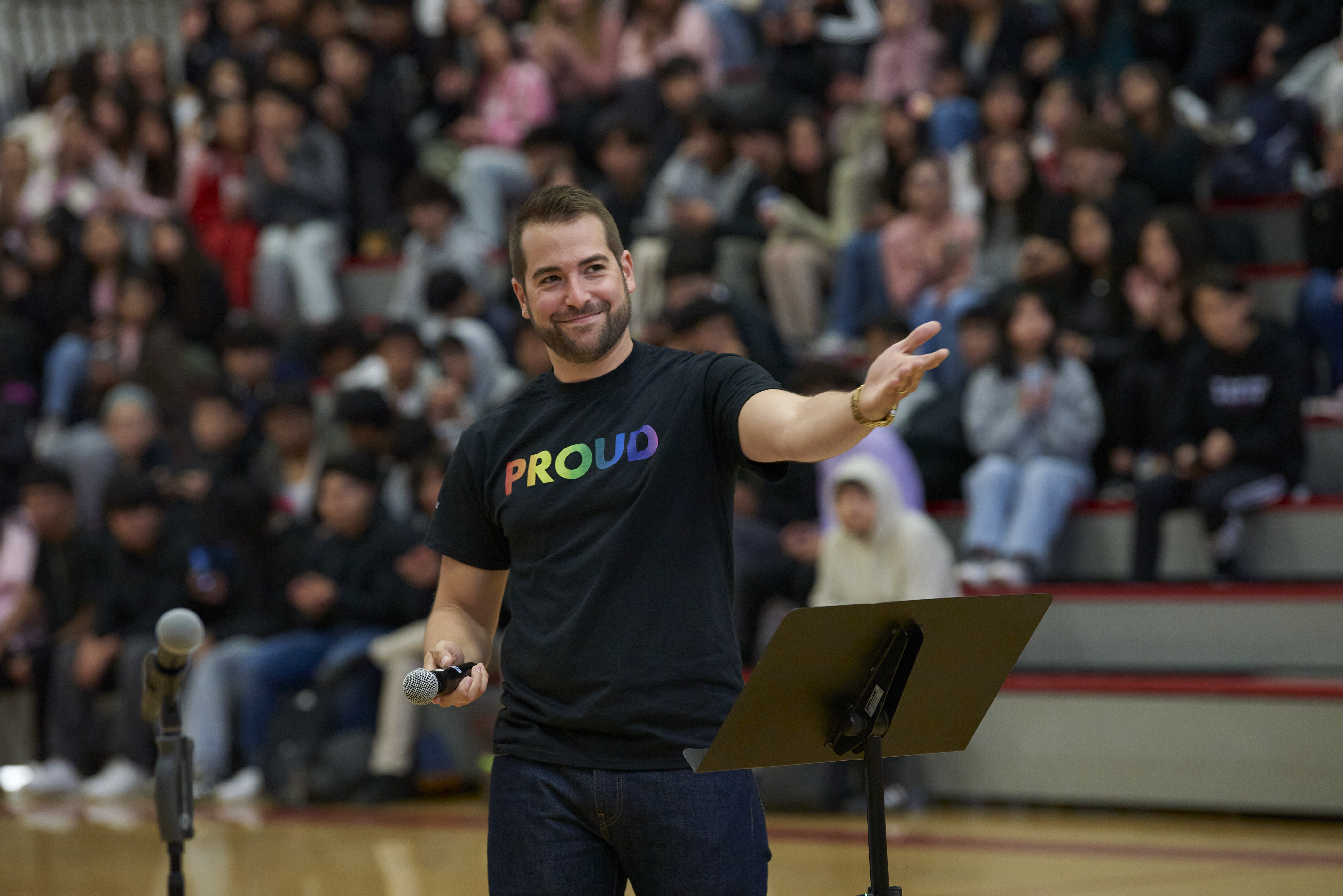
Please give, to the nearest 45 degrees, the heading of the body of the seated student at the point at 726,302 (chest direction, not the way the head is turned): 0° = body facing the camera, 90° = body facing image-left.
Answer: approximately 45°

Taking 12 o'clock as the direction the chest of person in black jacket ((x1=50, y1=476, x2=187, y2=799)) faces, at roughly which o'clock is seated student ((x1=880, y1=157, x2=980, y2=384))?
The seated student is roughly at 8 o'clock from the person in black jacket.

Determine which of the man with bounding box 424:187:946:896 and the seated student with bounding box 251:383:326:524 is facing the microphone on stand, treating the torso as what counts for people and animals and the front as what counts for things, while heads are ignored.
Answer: the seated student

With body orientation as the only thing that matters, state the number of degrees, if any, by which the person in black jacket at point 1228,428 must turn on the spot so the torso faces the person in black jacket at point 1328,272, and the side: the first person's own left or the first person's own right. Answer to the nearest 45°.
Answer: approximately 180°

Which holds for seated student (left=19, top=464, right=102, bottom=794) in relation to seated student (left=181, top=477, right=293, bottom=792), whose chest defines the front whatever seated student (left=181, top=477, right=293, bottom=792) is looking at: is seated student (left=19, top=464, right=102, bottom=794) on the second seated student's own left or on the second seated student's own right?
on the second seated student's own right

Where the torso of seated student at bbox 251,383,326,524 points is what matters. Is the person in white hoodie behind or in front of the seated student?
in front

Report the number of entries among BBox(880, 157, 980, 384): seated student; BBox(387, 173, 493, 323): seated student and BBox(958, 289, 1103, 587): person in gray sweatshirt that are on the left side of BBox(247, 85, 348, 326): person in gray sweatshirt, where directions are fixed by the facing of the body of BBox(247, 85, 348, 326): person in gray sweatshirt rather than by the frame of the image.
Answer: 3

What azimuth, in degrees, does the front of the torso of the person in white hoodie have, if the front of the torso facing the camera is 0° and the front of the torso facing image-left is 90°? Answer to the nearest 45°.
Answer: approximately 45°

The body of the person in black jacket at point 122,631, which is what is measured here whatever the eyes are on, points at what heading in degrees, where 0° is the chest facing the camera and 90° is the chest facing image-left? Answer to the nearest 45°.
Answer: approximately 45°

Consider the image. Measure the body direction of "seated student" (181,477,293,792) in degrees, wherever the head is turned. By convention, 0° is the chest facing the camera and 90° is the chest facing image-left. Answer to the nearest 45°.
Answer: approximately 45°

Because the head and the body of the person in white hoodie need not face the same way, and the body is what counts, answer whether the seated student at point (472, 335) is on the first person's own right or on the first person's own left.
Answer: on the first person's own right
